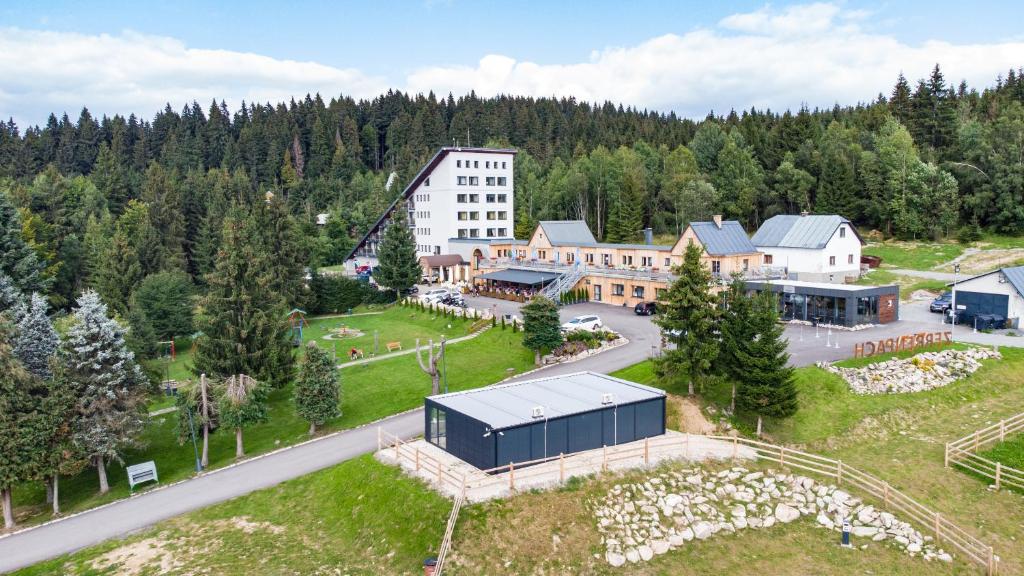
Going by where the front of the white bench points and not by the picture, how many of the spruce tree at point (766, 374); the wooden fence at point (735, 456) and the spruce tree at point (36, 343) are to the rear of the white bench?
1

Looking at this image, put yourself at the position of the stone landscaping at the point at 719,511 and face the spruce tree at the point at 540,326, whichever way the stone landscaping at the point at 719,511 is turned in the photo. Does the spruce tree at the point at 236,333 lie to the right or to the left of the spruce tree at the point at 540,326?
left

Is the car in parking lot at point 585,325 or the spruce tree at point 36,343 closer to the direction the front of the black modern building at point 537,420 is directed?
the spruce tree

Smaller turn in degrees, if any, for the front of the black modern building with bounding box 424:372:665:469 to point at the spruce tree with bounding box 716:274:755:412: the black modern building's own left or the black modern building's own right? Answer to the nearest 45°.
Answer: approximately 180°

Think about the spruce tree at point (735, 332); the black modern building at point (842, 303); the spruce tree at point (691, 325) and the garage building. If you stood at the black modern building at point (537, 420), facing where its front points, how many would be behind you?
4

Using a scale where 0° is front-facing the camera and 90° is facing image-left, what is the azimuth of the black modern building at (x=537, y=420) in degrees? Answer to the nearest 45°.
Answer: approximately 45°

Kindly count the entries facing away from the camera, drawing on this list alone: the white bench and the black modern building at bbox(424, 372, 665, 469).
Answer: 0

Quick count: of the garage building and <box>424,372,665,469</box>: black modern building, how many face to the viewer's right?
0

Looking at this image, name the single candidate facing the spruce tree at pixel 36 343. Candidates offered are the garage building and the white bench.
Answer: the garage building

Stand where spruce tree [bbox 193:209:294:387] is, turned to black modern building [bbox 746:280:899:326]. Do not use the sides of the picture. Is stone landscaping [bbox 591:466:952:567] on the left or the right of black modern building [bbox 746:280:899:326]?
right

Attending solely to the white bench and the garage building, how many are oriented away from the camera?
0

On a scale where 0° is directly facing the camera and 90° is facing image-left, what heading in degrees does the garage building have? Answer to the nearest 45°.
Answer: approximately 45°

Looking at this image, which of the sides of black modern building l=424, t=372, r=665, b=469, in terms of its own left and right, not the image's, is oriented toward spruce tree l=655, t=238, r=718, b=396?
back
